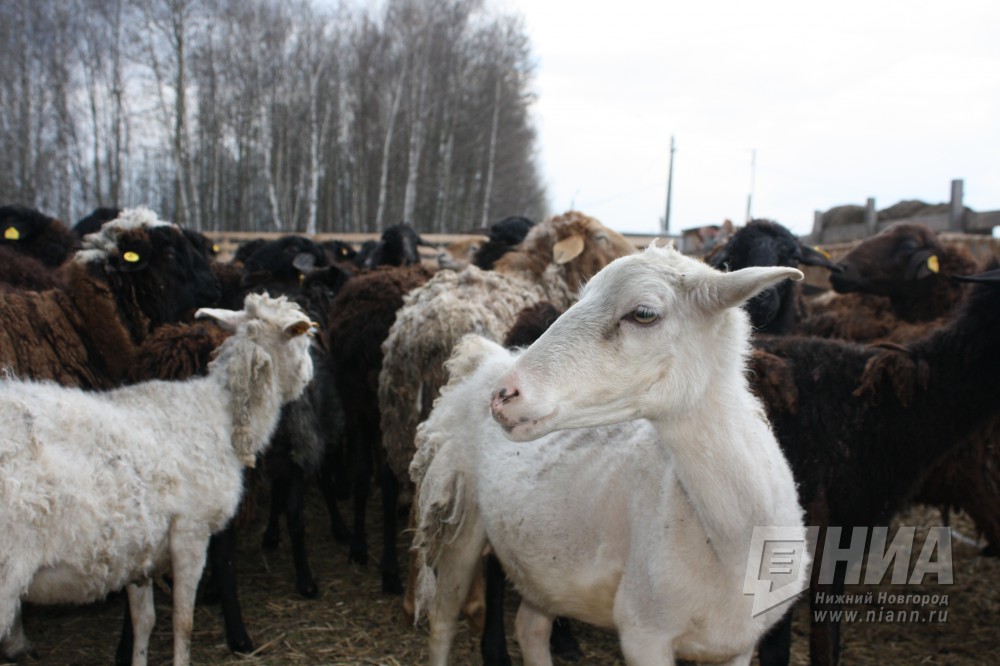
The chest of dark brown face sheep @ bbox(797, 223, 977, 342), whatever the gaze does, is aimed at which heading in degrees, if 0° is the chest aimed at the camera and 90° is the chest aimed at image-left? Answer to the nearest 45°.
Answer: approximately 90°

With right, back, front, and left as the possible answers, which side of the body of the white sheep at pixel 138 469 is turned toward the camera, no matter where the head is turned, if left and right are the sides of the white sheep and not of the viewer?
right

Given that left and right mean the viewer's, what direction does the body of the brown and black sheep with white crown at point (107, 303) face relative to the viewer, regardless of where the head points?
facing to the right of the viewer

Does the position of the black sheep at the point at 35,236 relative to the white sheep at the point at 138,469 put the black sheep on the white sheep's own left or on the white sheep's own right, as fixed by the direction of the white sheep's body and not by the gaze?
on the white sheep's own left

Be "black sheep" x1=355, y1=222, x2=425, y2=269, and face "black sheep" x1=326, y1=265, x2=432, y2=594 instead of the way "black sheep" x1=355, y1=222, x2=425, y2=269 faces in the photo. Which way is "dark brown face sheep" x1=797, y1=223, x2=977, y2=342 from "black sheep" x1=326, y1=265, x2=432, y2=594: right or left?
left

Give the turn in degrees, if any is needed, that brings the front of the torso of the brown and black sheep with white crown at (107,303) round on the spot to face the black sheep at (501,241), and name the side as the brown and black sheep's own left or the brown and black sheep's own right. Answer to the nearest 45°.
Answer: approximately 45° to the brown and black sheep's own left

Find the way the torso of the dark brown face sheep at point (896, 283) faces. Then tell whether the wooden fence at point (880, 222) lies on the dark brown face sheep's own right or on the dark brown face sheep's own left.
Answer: on the dark brown face sheep's own right

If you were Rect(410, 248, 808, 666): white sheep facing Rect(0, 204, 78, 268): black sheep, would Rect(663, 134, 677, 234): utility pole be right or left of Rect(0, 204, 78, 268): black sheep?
right

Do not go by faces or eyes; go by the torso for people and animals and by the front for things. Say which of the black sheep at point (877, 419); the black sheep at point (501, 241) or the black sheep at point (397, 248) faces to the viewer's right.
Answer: the black sheep at point (877, 419)
